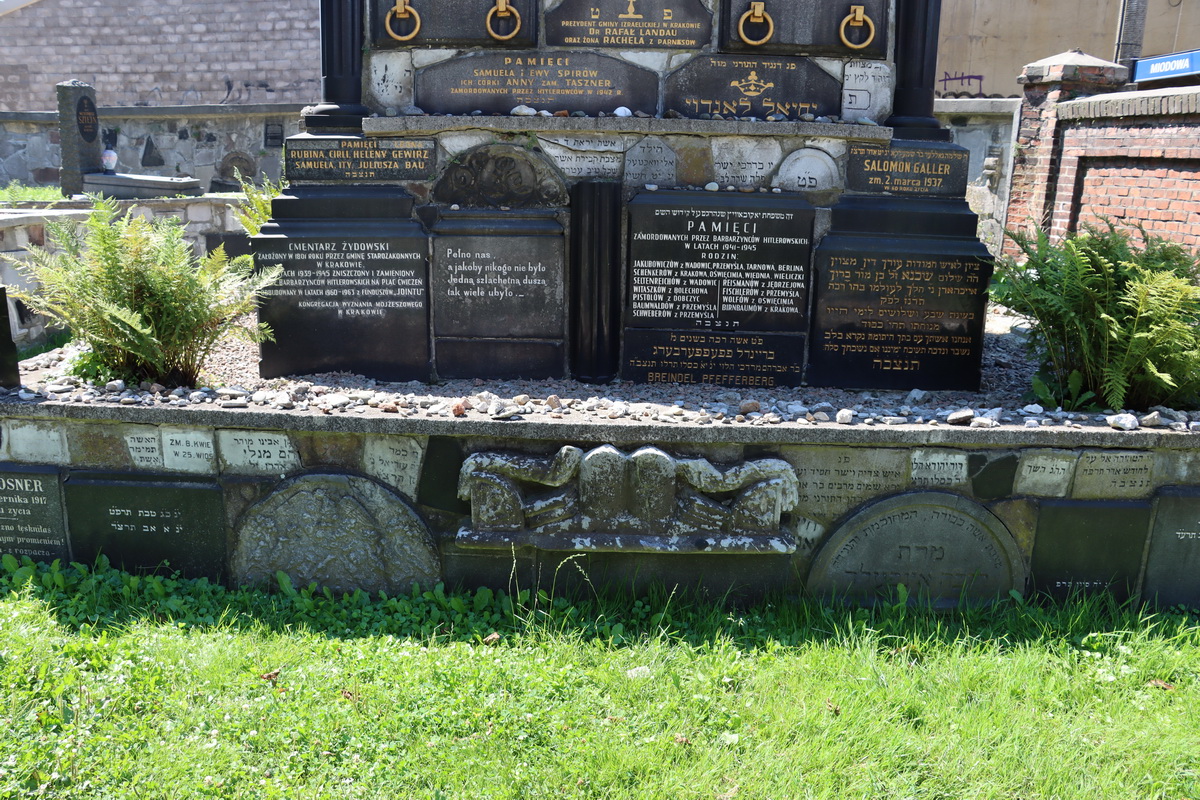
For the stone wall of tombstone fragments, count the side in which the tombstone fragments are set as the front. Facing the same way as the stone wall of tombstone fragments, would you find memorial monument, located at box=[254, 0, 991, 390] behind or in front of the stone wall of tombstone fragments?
behind

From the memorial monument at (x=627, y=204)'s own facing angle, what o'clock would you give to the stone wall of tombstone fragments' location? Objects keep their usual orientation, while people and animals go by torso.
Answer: The stone wall of tombstone fragments is roughly at 12 o'clock from the memorial monument.

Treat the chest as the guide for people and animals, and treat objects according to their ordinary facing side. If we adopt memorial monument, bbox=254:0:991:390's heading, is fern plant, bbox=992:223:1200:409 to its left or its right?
on its left

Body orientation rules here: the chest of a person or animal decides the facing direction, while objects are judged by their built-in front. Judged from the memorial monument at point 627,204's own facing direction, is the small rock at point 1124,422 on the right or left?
on its left

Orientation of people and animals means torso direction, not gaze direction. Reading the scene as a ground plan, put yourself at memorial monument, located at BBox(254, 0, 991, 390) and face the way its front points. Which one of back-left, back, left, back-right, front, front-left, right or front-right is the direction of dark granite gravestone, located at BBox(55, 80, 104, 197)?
back-right

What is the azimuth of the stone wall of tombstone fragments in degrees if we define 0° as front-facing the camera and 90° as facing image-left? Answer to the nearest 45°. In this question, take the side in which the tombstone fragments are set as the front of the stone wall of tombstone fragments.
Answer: approximately 0°

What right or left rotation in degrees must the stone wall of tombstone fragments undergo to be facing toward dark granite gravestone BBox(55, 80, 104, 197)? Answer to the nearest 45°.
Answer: approximately 135° to its right

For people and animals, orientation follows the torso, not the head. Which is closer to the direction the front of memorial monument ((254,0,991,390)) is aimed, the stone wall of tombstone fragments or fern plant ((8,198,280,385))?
the stone wall of tombstone fragments

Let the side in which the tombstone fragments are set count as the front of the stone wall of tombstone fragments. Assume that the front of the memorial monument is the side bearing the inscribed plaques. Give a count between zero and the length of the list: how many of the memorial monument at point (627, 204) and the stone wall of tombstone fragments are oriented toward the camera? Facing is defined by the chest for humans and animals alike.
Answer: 2

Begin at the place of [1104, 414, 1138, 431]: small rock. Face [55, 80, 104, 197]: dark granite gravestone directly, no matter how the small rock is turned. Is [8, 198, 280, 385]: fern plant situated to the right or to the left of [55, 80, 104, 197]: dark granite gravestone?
left
